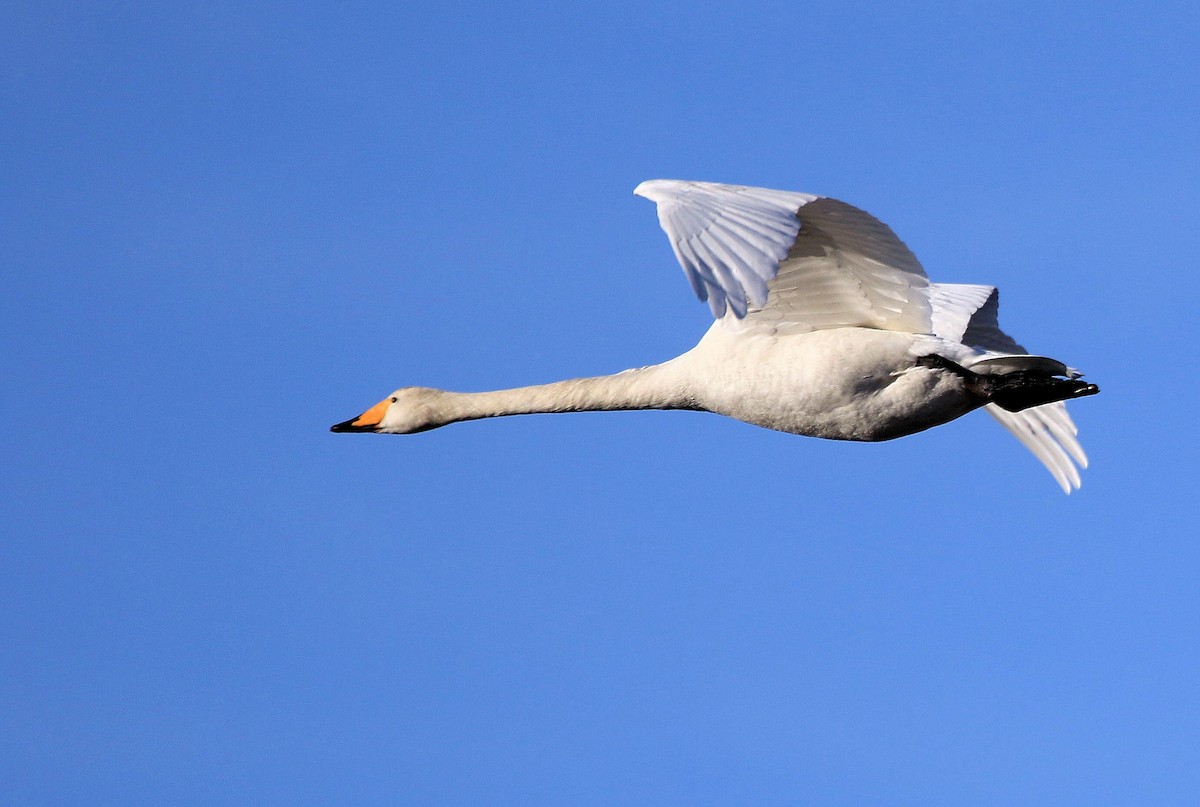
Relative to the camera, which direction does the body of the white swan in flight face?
to the viewer's left
